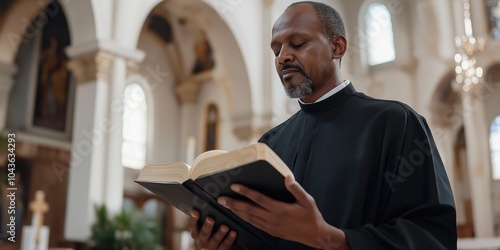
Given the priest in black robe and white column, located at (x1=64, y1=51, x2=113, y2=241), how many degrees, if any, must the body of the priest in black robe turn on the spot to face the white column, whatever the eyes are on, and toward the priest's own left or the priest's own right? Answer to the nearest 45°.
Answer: approximately 90° to the priest's own right

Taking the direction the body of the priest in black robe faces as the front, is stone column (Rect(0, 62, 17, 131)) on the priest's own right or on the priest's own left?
on the priest's own right

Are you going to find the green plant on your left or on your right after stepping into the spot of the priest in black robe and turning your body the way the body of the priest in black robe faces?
on your right

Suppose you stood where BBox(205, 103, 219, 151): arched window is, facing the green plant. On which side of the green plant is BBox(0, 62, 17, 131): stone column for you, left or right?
right

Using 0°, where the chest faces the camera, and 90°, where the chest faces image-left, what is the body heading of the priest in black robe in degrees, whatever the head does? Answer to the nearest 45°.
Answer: approximately 45°

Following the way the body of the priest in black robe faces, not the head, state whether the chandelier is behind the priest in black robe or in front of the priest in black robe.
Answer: behind

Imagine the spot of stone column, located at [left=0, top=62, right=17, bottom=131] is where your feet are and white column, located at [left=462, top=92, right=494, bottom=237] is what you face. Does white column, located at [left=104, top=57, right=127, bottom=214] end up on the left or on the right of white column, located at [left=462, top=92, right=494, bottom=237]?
right

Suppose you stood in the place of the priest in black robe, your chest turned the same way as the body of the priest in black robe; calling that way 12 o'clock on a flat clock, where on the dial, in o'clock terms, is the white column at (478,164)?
The white column is roughly at 5 o'clock from the priest in black robe.

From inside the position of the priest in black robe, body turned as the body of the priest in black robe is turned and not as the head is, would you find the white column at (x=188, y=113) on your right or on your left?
on your right
